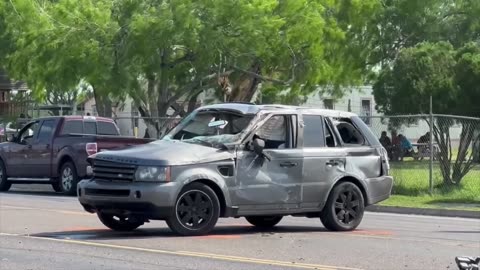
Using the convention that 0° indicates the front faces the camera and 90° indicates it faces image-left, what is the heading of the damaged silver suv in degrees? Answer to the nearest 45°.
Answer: approximately 45°

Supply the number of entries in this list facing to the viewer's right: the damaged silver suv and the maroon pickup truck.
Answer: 0

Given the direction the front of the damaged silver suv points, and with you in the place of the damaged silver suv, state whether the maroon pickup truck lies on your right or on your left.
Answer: on your right

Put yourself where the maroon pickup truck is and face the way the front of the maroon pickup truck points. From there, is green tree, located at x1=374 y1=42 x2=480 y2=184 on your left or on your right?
on your right

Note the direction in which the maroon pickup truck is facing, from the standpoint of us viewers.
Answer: facing away from the viewer and to the left of the viewer

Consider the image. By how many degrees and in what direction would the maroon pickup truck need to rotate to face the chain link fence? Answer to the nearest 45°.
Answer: approximately 135° to its right

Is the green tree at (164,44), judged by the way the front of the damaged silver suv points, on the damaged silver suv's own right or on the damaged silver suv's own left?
on the damaged silver suv's own right
